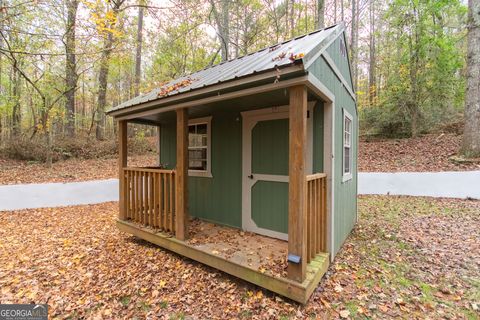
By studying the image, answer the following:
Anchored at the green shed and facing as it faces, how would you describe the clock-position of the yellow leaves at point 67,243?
The yellow leaves is roughly at 2 o'clock from the green shed.

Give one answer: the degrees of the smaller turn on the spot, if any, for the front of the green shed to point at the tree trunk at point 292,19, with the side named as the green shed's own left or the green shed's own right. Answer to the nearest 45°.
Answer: approximately 135° to the green shed's own right

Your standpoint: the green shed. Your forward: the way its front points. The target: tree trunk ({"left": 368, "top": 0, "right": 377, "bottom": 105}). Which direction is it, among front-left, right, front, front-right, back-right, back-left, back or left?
back

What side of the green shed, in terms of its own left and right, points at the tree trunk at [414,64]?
back

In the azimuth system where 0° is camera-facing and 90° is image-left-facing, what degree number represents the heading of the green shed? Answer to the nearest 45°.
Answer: approximately 45°

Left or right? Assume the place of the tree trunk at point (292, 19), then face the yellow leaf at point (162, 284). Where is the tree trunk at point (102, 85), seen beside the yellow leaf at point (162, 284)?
right

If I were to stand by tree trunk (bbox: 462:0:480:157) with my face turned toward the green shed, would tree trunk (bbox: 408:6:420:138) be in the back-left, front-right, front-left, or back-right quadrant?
back-right

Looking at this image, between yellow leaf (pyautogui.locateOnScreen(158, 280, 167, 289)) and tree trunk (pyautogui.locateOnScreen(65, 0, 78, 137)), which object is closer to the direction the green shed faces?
the yellow leaf

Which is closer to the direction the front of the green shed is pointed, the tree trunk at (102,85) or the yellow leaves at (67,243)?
the yellow leaves

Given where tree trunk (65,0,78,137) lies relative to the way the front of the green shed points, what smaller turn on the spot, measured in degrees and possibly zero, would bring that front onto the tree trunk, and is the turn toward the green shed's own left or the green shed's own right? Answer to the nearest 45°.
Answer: approximately 90° to the green shed's own right

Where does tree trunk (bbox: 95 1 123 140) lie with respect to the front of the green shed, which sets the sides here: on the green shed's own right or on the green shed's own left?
on the green shed's own right

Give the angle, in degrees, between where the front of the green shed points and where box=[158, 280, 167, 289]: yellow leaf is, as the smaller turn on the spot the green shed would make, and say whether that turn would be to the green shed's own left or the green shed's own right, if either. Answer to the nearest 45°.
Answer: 0° — it already faces it
